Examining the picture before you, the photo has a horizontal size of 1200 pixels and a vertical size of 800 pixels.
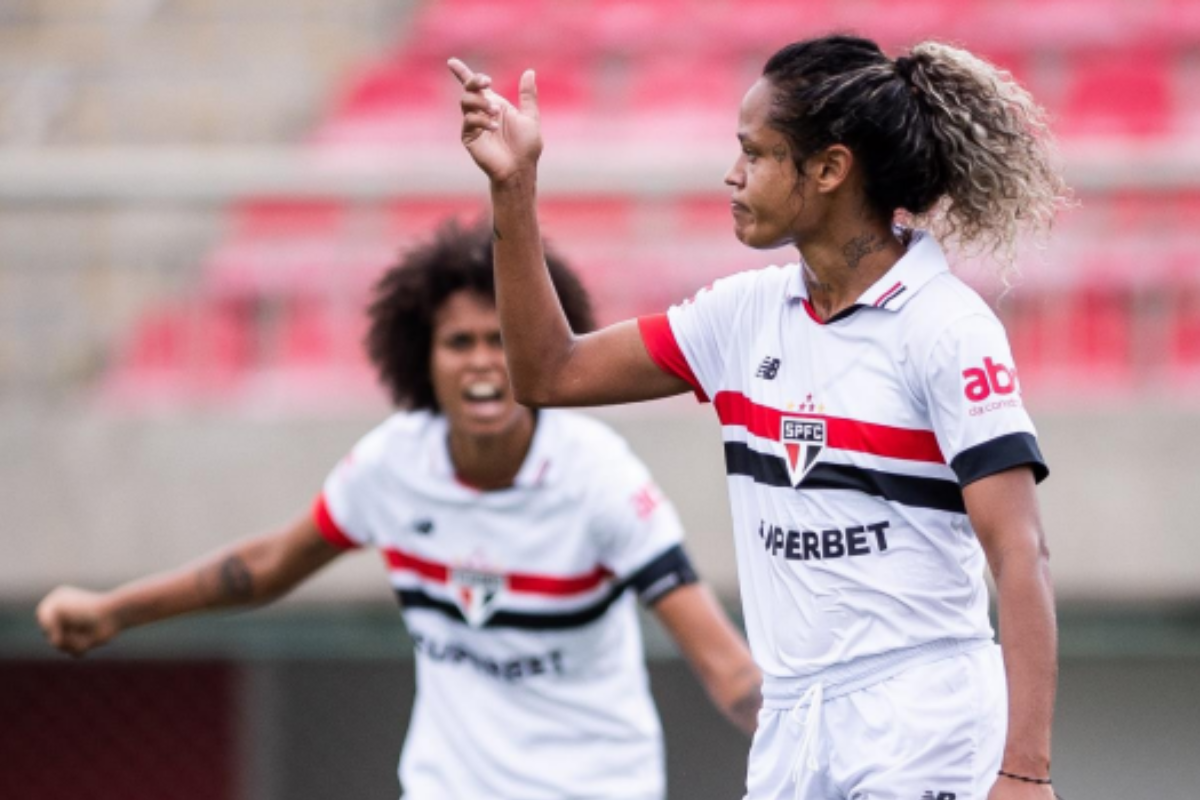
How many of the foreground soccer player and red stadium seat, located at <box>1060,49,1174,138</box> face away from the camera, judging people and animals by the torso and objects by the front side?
0

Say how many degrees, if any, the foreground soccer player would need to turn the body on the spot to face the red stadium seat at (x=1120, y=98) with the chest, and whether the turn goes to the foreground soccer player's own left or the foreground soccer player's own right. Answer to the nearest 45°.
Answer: approximately 135° to the foreground soccer player's own right

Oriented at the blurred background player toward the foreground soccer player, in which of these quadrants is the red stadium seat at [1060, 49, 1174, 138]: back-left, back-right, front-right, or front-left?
back-left

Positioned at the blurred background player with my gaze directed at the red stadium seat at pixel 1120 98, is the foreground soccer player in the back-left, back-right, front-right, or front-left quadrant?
back-right

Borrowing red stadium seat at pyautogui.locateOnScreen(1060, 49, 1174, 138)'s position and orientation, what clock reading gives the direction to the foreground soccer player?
The foreground soccer player is roughly at 12 o'clock from the red stadium seat.

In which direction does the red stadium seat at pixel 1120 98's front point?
toward the camera

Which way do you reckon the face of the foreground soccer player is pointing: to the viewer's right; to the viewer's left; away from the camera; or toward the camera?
to the viewer's left

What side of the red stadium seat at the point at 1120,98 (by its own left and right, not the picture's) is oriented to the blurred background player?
front

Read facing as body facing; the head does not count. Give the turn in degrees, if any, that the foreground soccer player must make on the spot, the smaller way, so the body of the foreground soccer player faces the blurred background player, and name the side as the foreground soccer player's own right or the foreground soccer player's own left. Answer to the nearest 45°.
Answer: approximately 90° to the foreground soccer player's own right
